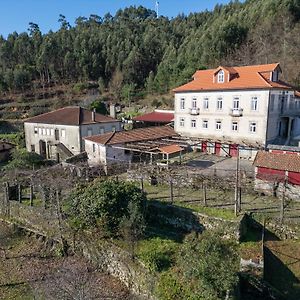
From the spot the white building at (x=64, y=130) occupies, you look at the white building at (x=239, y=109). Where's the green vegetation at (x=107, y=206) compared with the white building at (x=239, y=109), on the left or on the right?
right

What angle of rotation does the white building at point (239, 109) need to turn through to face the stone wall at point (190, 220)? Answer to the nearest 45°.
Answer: approximately 45° to its left

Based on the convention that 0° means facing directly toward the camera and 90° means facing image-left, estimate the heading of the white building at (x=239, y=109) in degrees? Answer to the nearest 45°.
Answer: approximately 45°

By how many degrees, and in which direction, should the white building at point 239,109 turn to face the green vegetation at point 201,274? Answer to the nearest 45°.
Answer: approximately 45° to its left

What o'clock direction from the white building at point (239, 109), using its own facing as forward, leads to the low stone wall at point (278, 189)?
The low stone wall is roughly at 10 o'clock from the white building.
